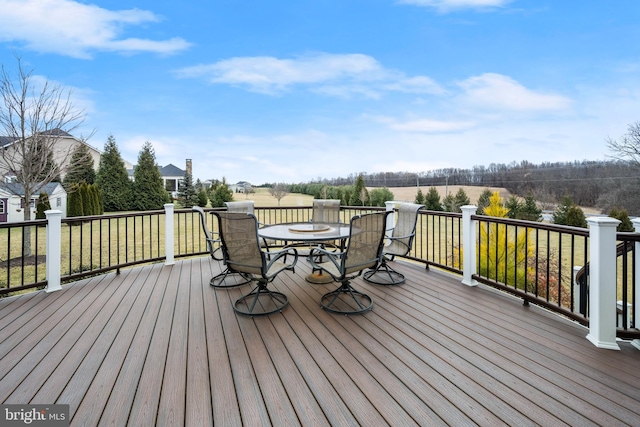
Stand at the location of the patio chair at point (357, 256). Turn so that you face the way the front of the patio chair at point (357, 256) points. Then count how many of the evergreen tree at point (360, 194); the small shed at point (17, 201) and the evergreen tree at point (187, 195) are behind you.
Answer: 0

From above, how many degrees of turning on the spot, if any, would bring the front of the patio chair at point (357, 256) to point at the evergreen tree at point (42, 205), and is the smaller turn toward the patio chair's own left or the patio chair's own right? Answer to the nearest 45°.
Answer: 0° — it already faces it

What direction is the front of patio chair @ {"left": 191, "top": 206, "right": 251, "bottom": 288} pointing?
to the viewer's right

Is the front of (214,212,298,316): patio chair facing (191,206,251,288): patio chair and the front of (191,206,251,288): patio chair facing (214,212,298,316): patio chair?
no

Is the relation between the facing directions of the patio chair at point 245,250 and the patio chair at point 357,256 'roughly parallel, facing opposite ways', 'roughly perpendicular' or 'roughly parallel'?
roughly perpendicular

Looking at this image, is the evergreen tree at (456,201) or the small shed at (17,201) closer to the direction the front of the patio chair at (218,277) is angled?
the evergreen tree

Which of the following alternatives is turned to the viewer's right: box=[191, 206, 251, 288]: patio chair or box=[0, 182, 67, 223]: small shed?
the patio chair

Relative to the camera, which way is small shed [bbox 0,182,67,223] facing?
toward the camera

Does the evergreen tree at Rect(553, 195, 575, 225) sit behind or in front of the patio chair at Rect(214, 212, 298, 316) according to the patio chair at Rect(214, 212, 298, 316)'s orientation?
in front

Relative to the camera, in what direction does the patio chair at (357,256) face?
facing away from the viewer and to the left of the viewer

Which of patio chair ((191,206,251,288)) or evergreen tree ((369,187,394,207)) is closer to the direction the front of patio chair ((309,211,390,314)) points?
the patio chair

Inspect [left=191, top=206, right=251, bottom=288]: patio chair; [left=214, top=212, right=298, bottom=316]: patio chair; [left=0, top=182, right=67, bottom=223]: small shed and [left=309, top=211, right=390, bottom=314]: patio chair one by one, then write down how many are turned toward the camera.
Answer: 1

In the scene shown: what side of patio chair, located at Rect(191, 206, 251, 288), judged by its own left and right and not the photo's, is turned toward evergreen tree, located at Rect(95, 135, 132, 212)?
left

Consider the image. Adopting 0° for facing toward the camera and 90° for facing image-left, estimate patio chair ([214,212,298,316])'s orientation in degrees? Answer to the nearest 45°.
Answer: approximately 225°

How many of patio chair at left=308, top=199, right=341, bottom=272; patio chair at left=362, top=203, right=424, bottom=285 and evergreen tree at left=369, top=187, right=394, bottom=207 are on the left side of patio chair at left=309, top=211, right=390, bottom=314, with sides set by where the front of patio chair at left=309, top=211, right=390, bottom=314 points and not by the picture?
0

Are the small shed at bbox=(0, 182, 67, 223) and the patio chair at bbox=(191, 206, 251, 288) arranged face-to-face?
no

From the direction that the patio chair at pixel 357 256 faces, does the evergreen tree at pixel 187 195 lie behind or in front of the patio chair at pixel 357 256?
in front
